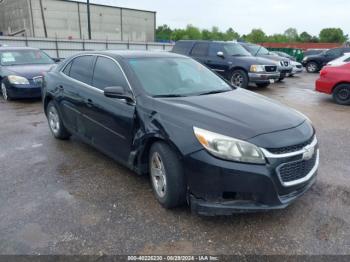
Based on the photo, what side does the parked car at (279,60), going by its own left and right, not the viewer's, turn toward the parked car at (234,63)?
right

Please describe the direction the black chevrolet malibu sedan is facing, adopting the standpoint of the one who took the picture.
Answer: facing the viewer and to the right of the viewer

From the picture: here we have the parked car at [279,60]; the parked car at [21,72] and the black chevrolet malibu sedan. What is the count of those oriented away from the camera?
0

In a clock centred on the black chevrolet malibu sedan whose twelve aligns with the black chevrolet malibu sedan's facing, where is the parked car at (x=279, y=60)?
The parked car is roughly at 8 o'clock from the black chevrolet malibu sedan.

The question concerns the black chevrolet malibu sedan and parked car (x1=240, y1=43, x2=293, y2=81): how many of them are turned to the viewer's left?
0

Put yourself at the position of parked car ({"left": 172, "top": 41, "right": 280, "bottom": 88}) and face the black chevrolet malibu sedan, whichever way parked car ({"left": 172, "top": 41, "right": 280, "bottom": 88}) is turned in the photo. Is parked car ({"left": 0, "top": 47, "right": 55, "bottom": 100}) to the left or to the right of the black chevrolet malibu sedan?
right

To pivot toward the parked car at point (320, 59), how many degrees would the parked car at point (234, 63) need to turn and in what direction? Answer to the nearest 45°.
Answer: approximately 90° to its left

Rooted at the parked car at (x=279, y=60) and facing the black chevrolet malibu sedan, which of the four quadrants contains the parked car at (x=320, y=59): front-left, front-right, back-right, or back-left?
back-left

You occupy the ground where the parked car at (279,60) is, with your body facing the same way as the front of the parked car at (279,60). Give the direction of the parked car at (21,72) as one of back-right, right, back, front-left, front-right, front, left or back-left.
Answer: right
